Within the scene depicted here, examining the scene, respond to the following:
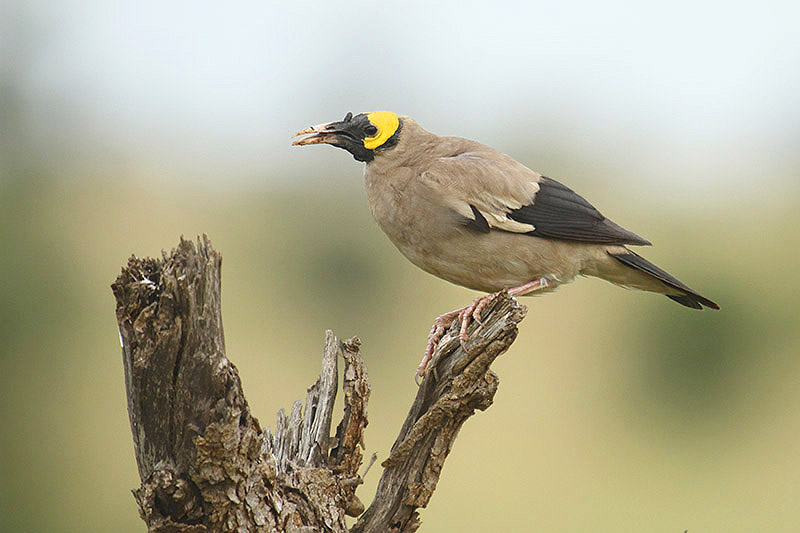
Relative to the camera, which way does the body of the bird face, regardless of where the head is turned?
to the viewer's left
